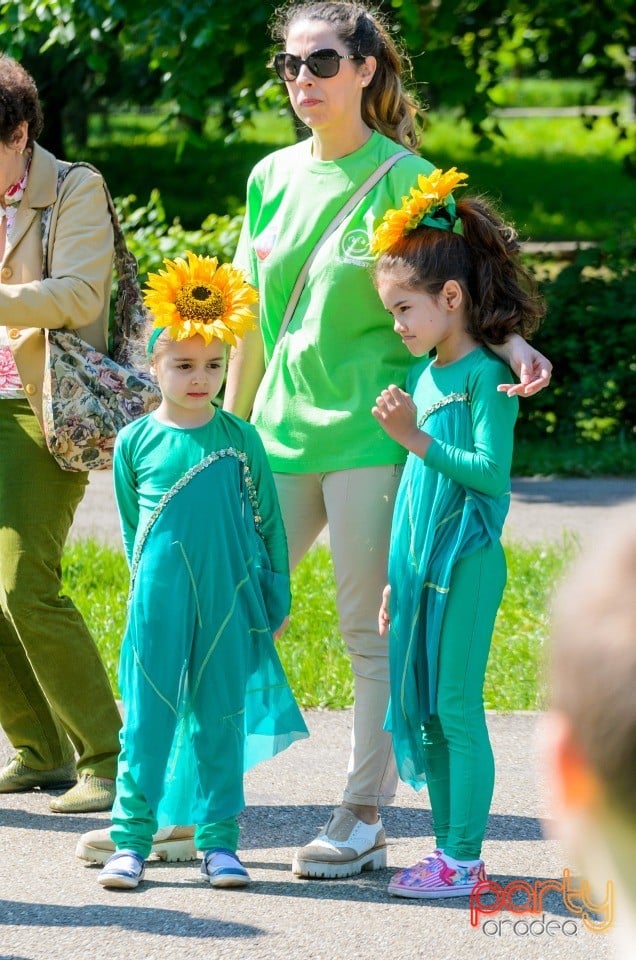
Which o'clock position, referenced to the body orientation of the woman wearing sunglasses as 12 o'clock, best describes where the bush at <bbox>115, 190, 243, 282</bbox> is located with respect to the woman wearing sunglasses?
The bush is roughly at 4 o'clock from the woman wearing sunglasses.

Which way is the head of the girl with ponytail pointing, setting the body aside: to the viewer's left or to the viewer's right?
to the viewer's left

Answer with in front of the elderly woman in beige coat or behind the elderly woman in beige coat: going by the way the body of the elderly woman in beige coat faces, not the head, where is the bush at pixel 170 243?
behind

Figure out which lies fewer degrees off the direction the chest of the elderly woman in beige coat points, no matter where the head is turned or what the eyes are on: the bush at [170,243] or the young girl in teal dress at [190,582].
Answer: the young girl in teal dress

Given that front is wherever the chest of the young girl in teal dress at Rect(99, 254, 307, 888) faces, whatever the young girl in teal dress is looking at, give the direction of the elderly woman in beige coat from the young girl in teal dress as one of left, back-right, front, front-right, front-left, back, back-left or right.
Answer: back-right

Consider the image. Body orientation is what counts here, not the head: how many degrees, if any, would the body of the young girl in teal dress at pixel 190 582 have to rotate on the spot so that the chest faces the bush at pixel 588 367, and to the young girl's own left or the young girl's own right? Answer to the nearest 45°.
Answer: approximately 180°
